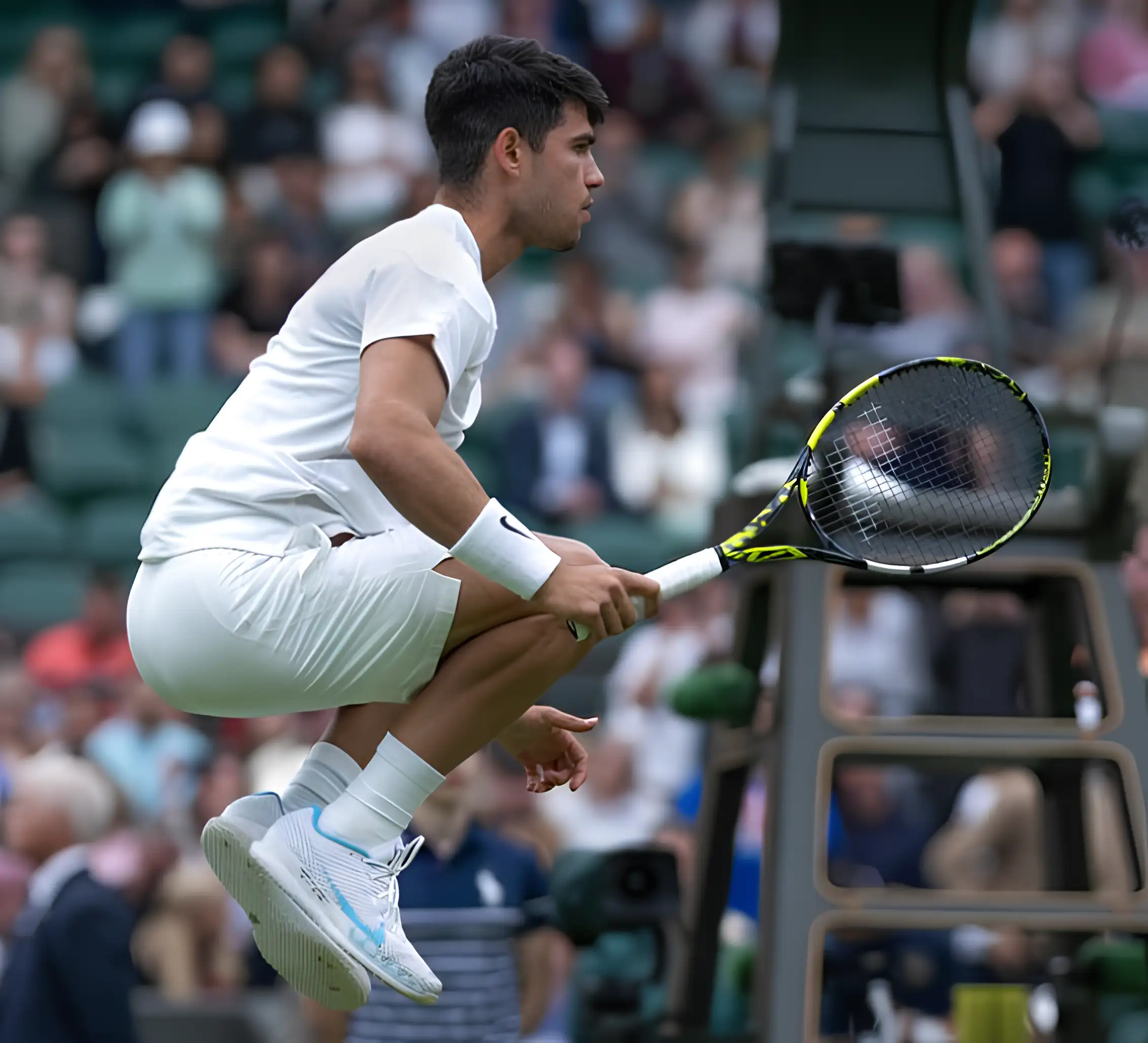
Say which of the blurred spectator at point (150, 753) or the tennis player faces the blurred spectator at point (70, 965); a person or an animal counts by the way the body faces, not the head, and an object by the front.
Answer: the blurred spectator at point (150, 753)

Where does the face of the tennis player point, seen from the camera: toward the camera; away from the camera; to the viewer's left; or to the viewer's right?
to the viewer's right

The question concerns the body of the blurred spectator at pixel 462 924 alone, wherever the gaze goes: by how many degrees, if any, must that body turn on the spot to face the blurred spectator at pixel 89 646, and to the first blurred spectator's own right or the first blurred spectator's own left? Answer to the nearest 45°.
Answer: approximately 135° to the first blurred spectator's own right

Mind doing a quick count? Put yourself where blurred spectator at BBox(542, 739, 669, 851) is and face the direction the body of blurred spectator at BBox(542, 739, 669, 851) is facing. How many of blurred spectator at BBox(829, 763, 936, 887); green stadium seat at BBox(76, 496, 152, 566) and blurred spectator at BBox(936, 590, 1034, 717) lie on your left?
2

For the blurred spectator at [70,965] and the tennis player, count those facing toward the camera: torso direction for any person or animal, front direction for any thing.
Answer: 0

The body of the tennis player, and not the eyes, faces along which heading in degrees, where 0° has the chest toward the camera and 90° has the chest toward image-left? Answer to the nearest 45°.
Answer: approximately 270°
